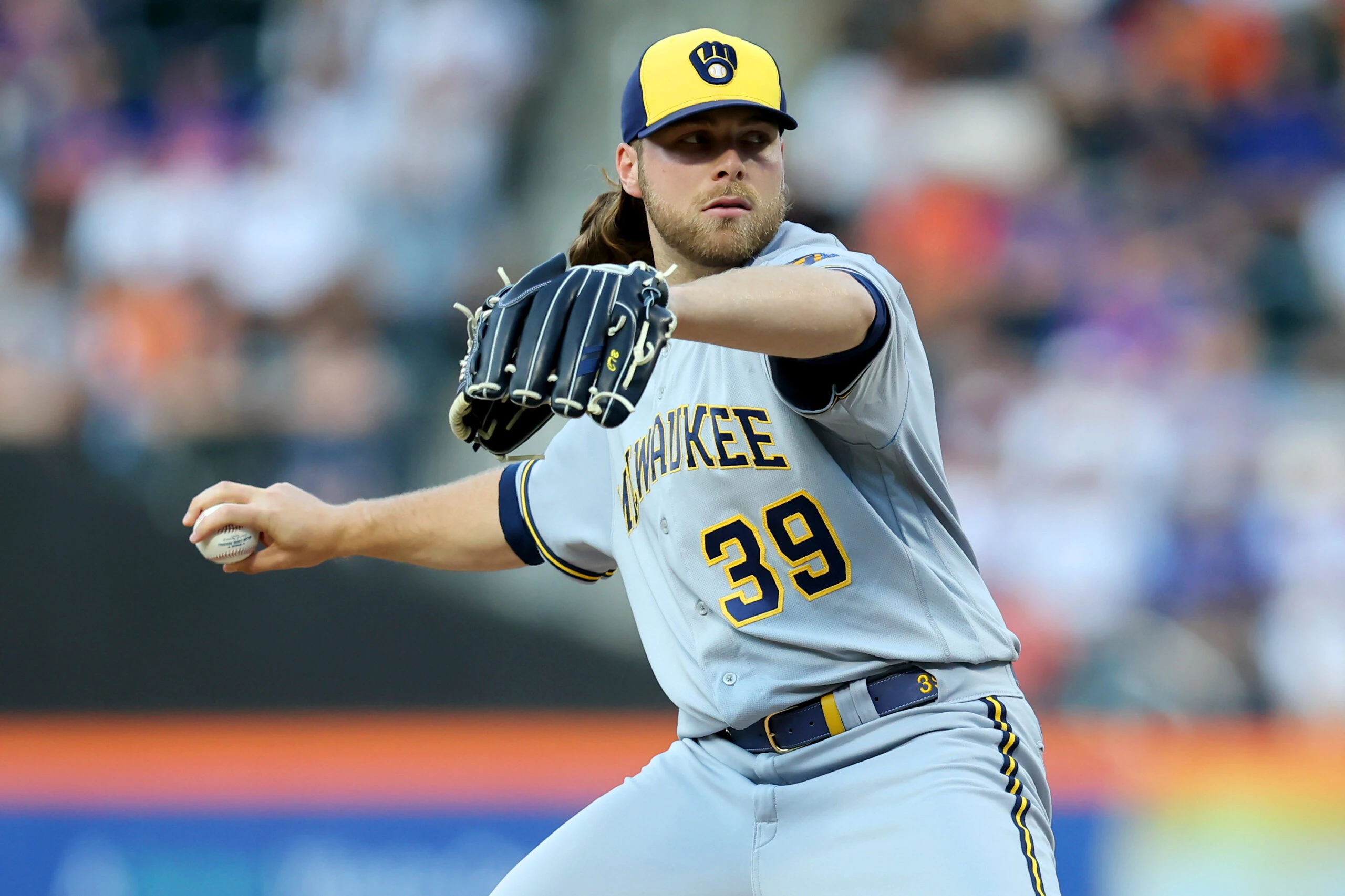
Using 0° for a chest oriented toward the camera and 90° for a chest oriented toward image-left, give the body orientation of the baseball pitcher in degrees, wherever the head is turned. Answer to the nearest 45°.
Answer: approximately 45°
